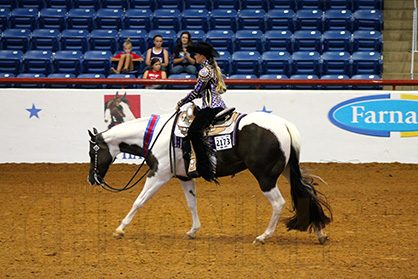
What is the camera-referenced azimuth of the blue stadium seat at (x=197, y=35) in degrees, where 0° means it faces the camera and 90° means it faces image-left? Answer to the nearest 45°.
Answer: approximately 0°

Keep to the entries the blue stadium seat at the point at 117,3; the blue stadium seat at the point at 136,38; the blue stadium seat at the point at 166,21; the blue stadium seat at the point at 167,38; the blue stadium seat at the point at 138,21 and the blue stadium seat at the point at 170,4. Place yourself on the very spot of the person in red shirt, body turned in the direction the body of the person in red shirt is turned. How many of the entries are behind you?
6

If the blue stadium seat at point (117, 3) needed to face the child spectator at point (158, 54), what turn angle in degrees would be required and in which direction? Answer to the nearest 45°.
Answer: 0° — it already faces them

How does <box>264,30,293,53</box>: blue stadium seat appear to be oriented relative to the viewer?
toward the camera

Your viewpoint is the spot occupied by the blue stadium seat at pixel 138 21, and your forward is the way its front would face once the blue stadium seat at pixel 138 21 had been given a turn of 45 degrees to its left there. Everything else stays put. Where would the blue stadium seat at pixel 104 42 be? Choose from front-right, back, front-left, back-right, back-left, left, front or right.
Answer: right

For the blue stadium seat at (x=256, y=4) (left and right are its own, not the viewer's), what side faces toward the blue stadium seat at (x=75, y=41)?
right

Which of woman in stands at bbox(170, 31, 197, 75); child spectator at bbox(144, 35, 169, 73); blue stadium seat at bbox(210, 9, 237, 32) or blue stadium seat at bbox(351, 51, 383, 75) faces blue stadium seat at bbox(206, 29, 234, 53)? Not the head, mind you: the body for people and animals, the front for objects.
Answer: blue stadium seat at bbox(210, 9, 237, 32)

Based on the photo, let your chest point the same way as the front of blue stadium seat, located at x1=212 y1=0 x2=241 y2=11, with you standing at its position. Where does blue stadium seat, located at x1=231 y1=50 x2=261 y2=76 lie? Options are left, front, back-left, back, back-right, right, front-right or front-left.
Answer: front

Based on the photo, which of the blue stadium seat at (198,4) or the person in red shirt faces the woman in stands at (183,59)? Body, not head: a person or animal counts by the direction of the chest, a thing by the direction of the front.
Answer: the blue stadium seat

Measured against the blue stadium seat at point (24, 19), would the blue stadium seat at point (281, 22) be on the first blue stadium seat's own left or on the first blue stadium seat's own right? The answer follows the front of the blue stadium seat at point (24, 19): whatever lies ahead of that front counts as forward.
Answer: on the first blue stadium seat's own left

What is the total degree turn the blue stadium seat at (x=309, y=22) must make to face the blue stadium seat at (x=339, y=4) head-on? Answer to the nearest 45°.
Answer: approximately 135° to its left

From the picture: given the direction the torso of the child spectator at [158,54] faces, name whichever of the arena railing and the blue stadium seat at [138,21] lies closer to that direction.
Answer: the arena railing

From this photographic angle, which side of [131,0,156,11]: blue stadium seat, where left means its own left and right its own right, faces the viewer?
front

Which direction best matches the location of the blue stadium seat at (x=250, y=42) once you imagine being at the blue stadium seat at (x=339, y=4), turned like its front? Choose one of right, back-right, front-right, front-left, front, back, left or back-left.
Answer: front-right

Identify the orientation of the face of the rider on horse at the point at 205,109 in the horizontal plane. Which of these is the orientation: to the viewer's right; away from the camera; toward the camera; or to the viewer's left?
to the viewer's left

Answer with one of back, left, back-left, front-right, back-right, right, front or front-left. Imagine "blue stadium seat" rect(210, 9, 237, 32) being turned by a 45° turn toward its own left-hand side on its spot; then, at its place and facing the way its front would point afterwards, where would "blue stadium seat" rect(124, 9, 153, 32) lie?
back-right

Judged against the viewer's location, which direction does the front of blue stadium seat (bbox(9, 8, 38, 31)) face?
facing the viewer

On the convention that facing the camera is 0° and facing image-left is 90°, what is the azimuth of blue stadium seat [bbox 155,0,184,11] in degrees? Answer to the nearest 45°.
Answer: approximately 0°
